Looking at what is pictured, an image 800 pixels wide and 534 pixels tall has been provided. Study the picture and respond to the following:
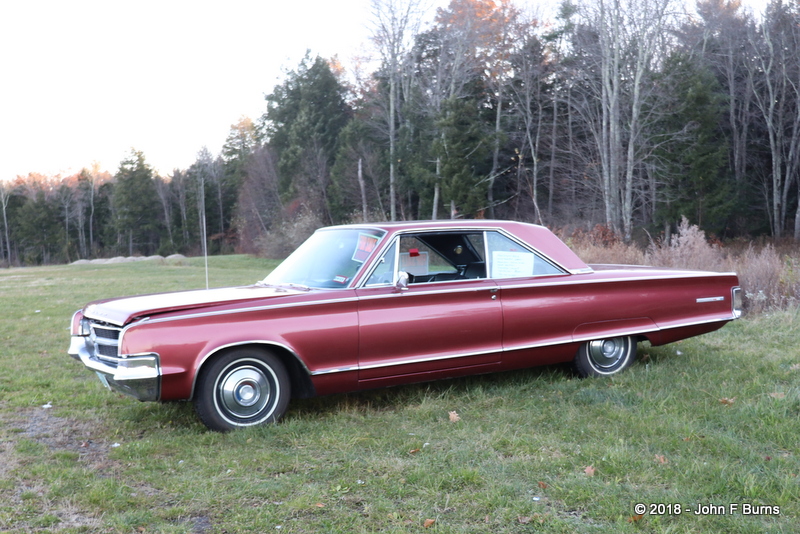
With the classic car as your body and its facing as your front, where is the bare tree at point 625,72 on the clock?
The bare tree is roughly at 5 o'clock from the classic car.

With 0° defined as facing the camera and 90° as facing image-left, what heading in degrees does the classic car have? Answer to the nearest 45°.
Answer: approximately 45°
